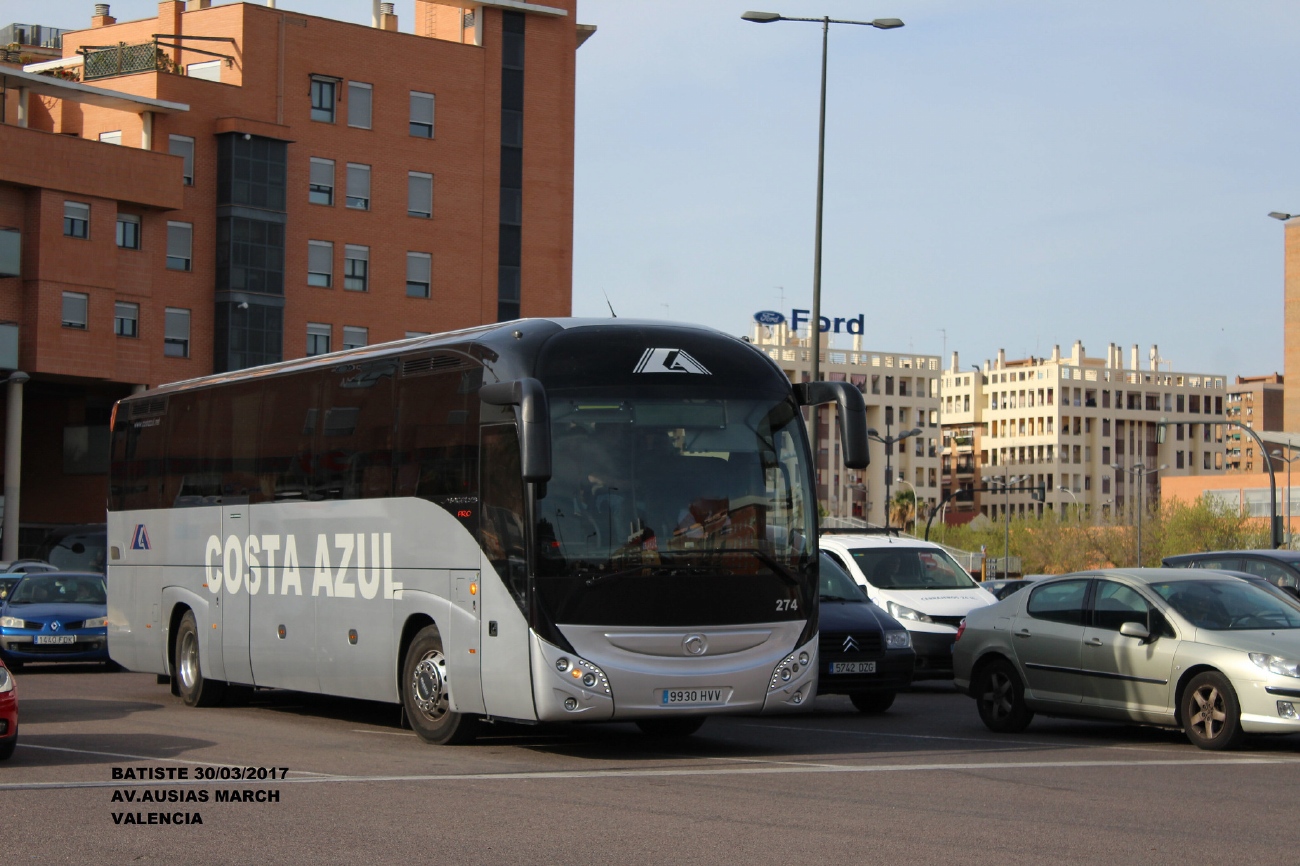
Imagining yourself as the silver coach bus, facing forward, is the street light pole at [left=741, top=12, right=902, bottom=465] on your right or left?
on your left

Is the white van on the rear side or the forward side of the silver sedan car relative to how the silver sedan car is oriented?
on the rear side

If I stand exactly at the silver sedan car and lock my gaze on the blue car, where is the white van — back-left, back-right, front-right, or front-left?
front-right

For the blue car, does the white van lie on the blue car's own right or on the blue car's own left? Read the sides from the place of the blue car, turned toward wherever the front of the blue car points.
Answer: on the blue car's own left

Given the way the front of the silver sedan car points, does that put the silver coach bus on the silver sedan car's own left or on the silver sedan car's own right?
on the silver sedan car's own right

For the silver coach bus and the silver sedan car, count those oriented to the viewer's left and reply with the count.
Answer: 0

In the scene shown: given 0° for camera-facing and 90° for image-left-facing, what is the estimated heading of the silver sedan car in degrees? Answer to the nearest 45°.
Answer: approximately 315°

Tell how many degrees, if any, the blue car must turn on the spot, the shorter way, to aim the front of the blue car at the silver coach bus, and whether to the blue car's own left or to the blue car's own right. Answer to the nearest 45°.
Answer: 0° — it already faces it

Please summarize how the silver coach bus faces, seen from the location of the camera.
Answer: facing the viewer and to the right of the viewer

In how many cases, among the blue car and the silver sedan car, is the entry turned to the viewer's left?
0

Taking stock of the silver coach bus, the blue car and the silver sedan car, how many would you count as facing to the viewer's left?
0

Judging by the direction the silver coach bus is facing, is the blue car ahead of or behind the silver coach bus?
behind

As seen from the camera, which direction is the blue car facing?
toward the camera
